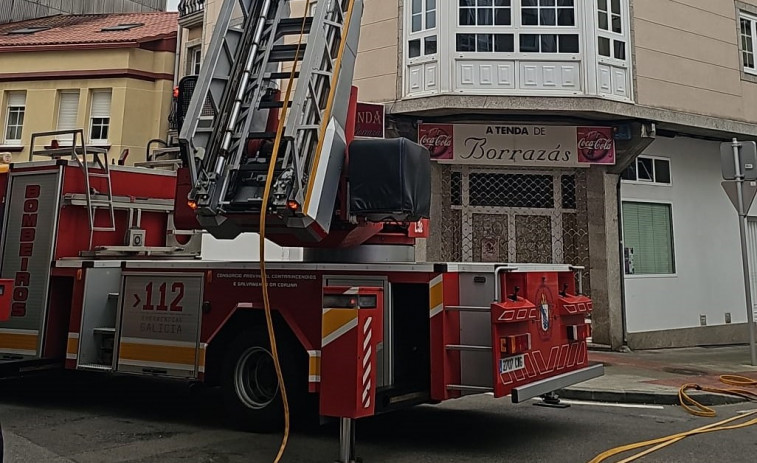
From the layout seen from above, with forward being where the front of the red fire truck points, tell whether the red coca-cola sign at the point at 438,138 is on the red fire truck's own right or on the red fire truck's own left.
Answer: on the red fire truck's own right

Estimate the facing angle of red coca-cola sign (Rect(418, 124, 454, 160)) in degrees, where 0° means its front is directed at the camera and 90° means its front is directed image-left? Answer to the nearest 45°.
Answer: approximately 0°

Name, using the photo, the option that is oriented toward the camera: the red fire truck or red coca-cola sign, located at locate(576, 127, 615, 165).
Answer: the red coca-cola sign

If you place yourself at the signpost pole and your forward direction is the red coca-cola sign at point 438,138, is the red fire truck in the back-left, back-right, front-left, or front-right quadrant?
front-left

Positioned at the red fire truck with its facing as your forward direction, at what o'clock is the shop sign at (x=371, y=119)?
The shop sign is roughly at 2 o'clock from the red fire truck.

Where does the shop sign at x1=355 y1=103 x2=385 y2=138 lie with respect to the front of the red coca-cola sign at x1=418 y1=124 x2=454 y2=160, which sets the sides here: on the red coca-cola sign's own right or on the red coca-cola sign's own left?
on the red coca-cola sign's own right

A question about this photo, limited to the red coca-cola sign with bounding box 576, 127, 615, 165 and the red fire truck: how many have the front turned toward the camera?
1

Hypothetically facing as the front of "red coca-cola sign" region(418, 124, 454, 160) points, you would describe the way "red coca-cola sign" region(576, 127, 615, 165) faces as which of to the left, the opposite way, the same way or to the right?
the same way

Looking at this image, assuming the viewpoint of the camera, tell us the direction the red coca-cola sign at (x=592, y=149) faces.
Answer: facing the viewer

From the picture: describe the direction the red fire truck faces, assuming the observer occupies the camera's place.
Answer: facing away from the viewer and to the left of the viewer

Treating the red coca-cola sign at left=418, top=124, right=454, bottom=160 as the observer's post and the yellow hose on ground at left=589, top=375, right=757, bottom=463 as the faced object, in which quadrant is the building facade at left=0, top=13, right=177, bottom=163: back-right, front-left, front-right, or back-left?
back-right

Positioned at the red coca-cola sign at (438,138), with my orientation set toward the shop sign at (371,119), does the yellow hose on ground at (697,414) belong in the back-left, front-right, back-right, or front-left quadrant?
back-left

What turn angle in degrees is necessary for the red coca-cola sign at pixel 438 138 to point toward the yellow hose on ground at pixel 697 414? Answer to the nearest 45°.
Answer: approximately 45° to its left

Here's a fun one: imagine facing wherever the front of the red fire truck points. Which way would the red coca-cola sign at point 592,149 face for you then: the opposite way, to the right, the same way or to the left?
to the left
